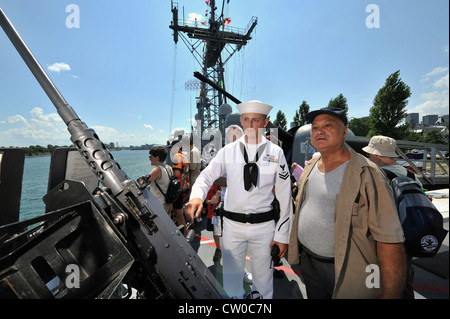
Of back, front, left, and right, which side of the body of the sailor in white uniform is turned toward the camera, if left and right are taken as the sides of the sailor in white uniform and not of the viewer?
front

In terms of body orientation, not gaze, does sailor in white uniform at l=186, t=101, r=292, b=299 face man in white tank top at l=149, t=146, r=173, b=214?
no

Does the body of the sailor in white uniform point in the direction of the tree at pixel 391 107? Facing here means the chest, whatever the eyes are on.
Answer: no

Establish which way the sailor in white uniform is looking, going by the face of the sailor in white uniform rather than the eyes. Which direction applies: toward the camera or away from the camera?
toward the camera

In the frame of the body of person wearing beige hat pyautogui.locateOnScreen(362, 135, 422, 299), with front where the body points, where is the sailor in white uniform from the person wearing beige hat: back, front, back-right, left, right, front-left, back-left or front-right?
front-left
